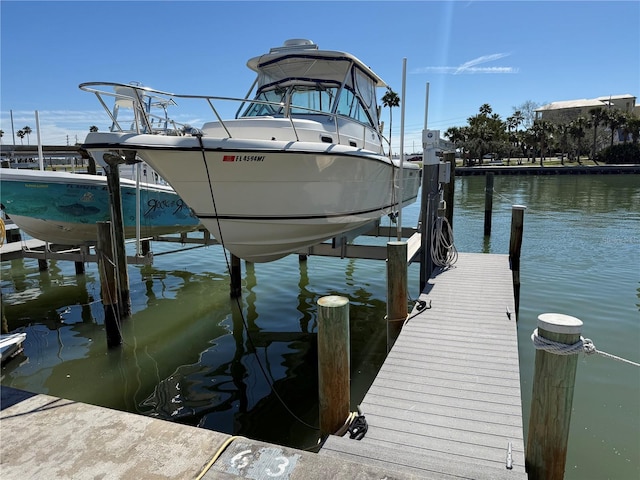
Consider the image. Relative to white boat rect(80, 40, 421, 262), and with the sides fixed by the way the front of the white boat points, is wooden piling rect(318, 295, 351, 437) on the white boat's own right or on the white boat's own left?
on the white boat's own left

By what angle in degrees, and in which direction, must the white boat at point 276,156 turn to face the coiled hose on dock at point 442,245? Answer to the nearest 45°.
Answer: approximately 135° to its left

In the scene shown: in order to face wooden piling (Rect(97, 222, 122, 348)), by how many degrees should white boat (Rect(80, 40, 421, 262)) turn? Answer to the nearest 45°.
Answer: approximately 45° to its right

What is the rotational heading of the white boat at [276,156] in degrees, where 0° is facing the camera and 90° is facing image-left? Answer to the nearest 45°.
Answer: approximately 45°

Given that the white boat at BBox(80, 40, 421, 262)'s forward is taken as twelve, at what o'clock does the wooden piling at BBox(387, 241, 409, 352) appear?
The wooden piling is roughly at 9 o'clock from the white boat.

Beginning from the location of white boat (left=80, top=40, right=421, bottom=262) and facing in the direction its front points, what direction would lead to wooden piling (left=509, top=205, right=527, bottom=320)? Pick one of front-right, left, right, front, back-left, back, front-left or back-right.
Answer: back-left

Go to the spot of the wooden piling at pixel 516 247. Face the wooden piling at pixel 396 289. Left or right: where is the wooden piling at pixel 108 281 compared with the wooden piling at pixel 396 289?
right

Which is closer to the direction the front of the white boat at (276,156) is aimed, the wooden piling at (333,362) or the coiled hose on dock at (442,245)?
the wooden piling

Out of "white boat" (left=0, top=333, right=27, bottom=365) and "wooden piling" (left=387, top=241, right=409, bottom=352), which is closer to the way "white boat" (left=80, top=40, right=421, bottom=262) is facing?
the white boat
